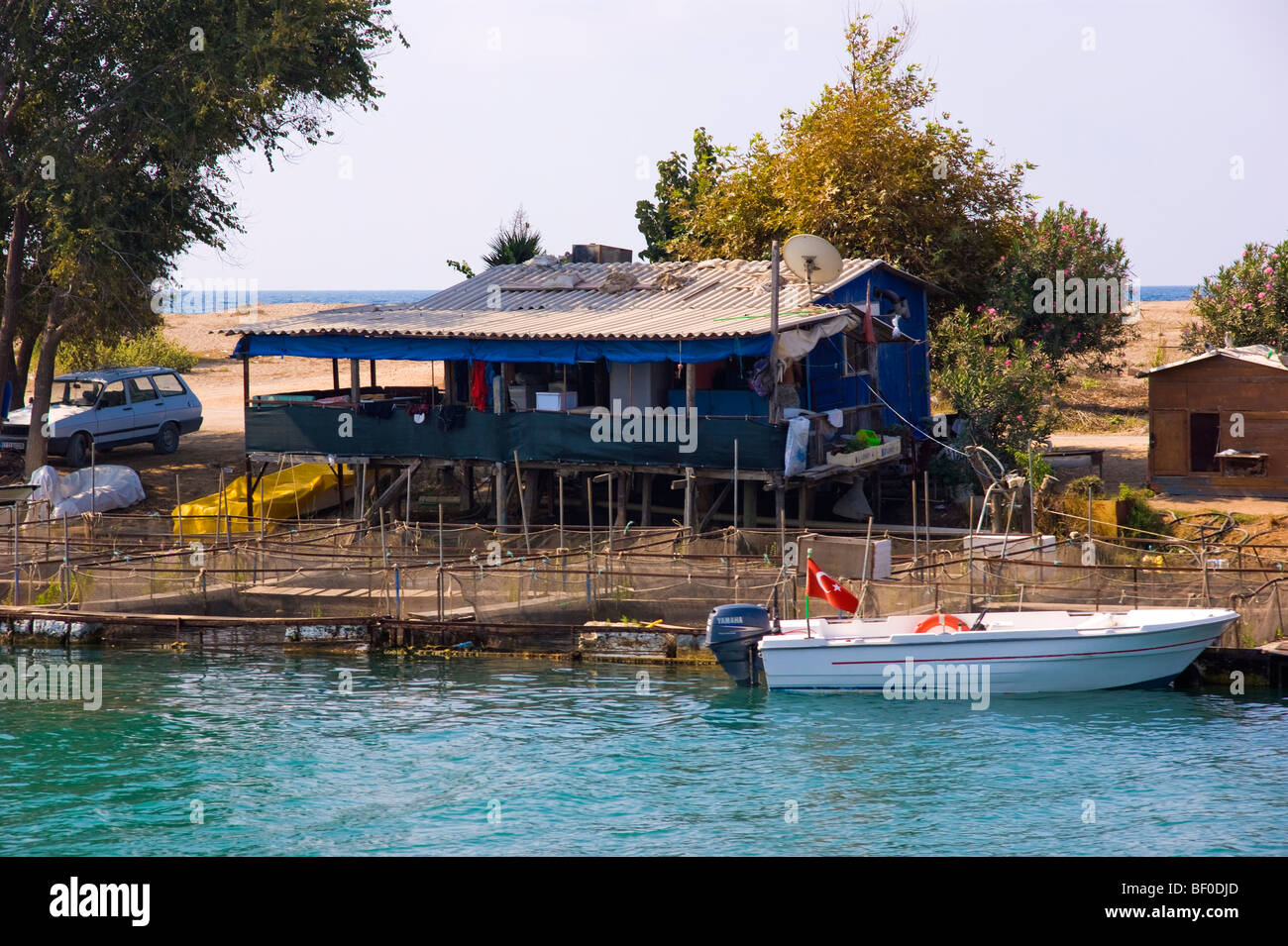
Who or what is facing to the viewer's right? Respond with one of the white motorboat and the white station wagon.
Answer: the white motorboat

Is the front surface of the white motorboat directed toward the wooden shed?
no

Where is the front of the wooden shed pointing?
toward the camera

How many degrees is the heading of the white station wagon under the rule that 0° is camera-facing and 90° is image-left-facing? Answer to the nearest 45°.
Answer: approximately 45°

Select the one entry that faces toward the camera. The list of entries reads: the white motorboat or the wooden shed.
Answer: the wooden shed

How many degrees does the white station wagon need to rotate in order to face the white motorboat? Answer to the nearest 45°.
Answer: approximately 90° to its left

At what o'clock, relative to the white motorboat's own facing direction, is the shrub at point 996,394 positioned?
The shrub is roughly at 9 o'clock from the white motorboat.

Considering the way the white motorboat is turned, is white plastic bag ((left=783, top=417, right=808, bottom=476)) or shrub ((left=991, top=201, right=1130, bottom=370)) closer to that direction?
the shrub

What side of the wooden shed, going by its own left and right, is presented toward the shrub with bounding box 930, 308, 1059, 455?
right

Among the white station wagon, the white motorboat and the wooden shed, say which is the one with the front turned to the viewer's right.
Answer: the white motorboat

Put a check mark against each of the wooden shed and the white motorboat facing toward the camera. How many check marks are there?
1

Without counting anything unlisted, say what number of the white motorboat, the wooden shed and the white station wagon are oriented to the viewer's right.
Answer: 1

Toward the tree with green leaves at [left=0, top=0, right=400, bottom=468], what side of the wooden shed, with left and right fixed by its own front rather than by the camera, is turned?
right

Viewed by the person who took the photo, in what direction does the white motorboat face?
facing to the right of the viewer

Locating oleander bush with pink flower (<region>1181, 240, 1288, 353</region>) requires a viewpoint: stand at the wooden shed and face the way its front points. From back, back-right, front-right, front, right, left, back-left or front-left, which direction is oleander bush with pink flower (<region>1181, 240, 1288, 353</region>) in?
back

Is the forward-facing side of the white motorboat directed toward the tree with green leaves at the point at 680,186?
no

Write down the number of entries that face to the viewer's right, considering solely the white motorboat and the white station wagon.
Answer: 1

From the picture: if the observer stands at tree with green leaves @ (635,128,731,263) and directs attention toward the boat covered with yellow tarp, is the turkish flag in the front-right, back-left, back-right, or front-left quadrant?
front-left
